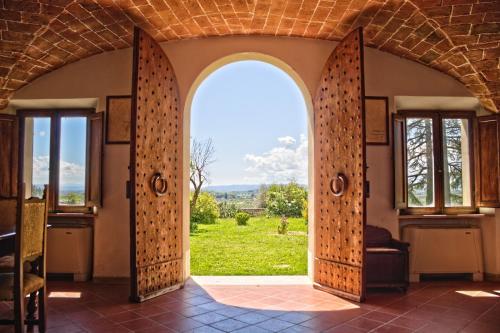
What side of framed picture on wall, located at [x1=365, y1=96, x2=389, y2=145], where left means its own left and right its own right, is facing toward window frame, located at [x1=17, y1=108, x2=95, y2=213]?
right

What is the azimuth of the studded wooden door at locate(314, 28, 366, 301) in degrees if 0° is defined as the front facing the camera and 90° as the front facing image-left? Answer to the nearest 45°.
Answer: approximately 45°

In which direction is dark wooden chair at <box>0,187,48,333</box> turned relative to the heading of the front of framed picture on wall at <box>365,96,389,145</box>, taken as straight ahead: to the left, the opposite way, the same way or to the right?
to the right

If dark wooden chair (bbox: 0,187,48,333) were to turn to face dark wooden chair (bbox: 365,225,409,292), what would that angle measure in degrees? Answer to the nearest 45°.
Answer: approximately 135° to its right

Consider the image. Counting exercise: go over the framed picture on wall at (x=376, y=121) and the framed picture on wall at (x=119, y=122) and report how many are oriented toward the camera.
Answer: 2

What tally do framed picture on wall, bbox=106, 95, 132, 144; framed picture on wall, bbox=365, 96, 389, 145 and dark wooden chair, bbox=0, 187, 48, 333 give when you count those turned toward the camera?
2

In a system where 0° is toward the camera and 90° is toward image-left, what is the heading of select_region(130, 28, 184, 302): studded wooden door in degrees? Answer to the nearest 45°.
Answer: approximately 315°

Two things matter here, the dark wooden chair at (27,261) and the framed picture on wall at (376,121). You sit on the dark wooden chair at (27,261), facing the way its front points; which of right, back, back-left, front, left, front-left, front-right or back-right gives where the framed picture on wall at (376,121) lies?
back-right

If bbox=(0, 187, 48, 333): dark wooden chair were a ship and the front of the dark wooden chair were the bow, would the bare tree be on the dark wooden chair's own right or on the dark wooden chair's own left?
on the dark wooden chair's own right

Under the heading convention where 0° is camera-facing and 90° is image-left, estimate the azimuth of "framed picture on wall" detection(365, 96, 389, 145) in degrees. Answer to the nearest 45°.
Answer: approximately 0°

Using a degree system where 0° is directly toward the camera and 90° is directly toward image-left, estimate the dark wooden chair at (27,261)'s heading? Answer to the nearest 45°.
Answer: approximately 135°

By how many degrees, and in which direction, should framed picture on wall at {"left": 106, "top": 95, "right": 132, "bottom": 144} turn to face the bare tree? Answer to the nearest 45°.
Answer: approximately 180°
